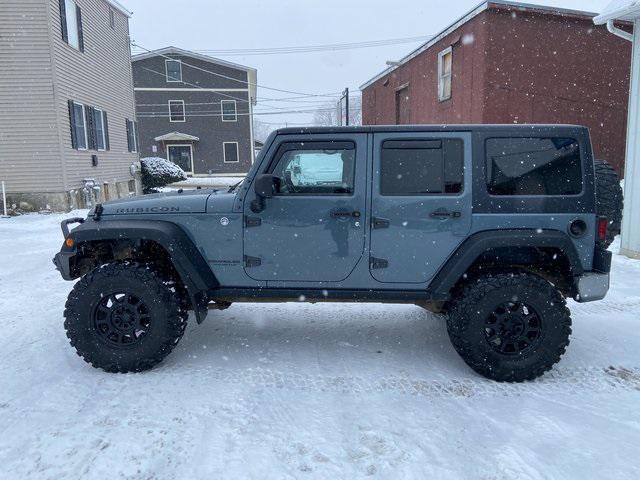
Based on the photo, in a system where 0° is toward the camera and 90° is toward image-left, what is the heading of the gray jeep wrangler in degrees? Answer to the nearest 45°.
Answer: approximately 90°

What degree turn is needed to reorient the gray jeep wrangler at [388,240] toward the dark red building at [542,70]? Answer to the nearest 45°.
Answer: approximately 135° to its right

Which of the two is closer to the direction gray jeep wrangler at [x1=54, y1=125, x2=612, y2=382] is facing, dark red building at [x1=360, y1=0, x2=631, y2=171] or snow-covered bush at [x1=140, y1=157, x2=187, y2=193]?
the snow-covered bush

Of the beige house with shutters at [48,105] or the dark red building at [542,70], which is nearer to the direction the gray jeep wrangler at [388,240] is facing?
the beige house with shutters

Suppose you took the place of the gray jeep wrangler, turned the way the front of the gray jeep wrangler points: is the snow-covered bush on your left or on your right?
on your right

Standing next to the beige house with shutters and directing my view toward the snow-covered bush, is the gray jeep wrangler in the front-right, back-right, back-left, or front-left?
back-right
